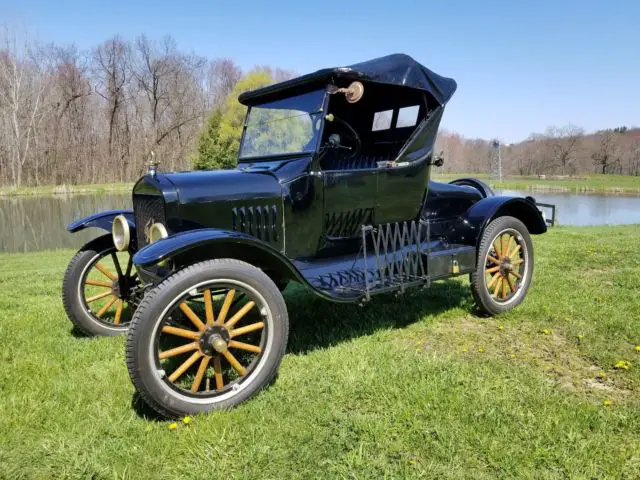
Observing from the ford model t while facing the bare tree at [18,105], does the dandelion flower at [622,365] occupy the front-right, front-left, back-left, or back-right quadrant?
back-right

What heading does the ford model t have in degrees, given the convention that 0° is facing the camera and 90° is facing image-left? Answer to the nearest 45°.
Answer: approximately 45°

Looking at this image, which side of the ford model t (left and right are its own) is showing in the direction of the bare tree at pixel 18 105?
right
